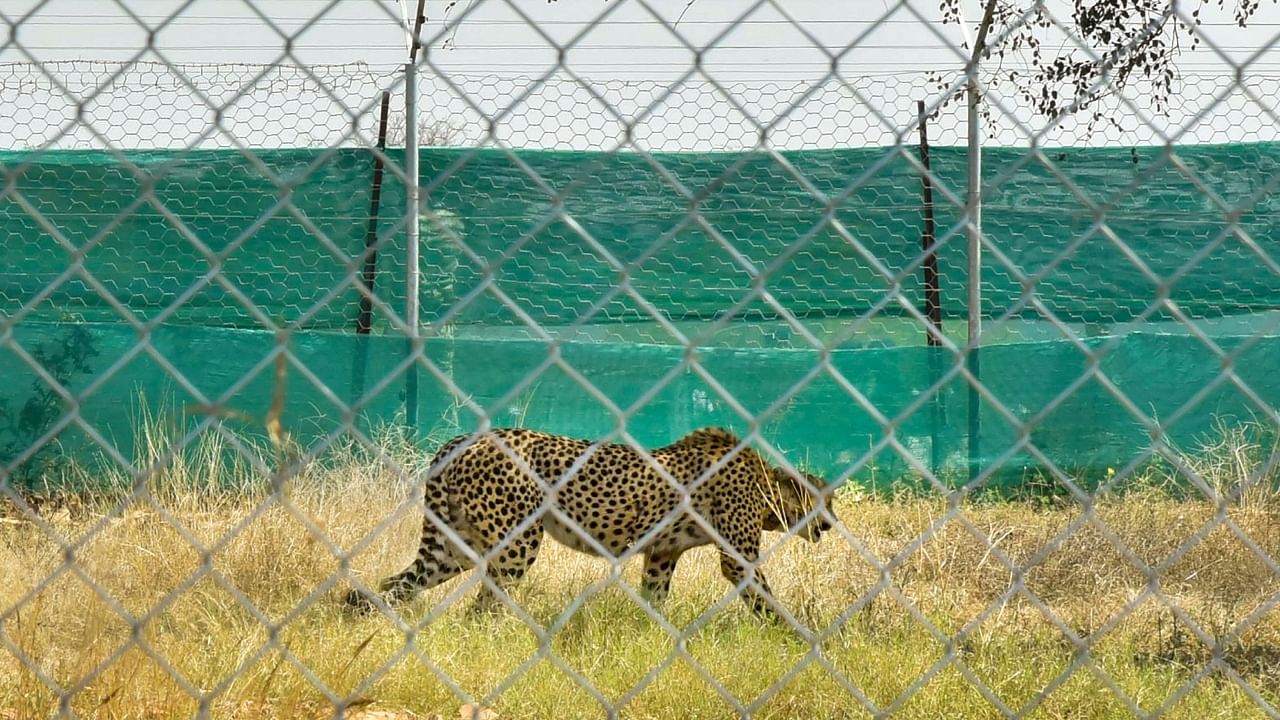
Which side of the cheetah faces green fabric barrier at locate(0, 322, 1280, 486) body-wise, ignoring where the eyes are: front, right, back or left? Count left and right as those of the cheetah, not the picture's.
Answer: left

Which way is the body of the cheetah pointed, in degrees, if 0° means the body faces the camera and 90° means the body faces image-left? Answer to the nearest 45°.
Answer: approximately 270°

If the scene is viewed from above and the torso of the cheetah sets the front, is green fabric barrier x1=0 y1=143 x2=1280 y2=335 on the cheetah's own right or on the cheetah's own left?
on the cheetah's own left
